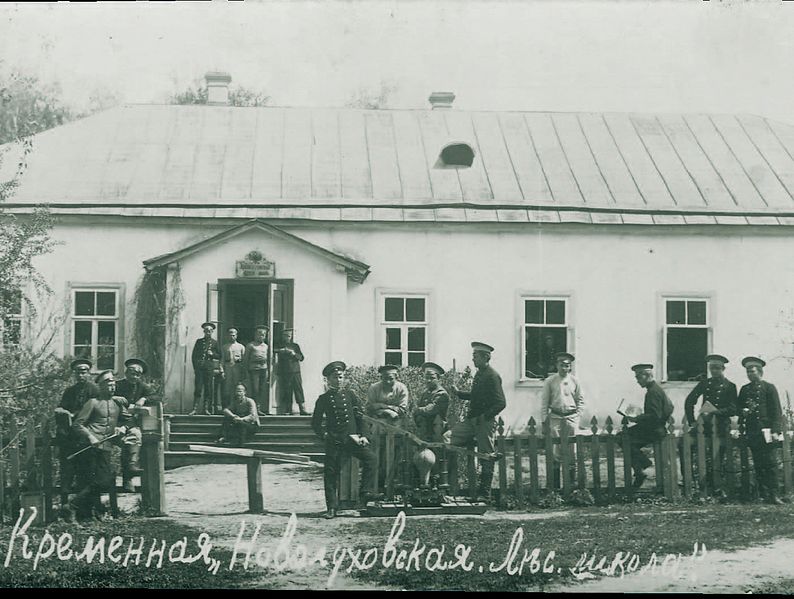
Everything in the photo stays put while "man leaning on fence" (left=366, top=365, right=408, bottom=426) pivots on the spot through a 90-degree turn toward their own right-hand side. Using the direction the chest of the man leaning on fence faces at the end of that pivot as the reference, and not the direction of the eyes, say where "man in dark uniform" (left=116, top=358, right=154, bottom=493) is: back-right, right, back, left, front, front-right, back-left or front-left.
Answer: front

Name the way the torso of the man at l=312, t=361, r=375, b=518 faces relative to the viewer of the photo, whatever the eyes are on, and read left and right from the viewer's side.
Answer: facing the viewer

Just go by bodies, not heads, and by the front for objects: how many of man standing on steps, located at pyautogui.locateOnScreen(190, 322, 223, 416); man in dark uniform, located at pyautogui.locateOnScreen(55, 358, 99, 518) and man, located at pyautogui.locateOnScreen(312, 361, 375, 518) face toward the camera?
3

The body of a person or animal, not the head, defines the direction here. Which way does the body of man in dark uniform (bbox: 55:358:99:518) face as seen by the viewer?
toward the camera

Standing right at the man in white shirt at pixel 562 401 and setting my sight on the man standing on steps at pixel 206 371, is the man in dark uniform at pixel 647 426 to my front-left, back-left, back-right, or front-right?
back-left

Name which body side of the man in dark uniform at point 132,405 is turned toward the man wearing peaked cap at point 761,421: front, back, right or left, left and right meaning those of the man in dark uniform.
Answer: left

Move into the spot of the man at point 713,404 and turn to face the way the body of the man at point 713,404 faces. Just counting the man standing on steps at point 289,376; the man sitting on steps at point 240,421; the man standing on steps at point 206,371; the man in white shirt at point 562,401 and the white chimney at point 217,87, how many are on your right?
5

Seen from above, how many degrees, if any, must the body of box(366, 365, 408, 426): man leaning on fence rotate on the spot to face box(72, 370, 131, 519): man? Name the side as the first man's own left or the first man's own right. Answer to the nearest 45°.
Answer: approximately 90° to the first man's own right

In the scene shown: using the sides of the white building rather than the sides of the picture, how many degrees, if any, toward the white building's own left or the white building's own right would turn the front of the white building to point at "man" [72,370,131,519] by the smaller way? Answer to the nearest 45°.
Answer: approximately 45° to the white building's own right

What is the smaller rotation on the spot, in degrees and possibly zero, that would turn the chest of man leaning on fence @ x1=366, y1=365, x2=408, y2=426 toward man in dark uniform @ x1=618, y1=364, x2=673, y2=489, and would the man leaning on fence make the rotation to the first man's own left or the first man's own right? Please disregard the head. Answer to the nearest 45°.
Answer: approximately 90° to the first man's own left
